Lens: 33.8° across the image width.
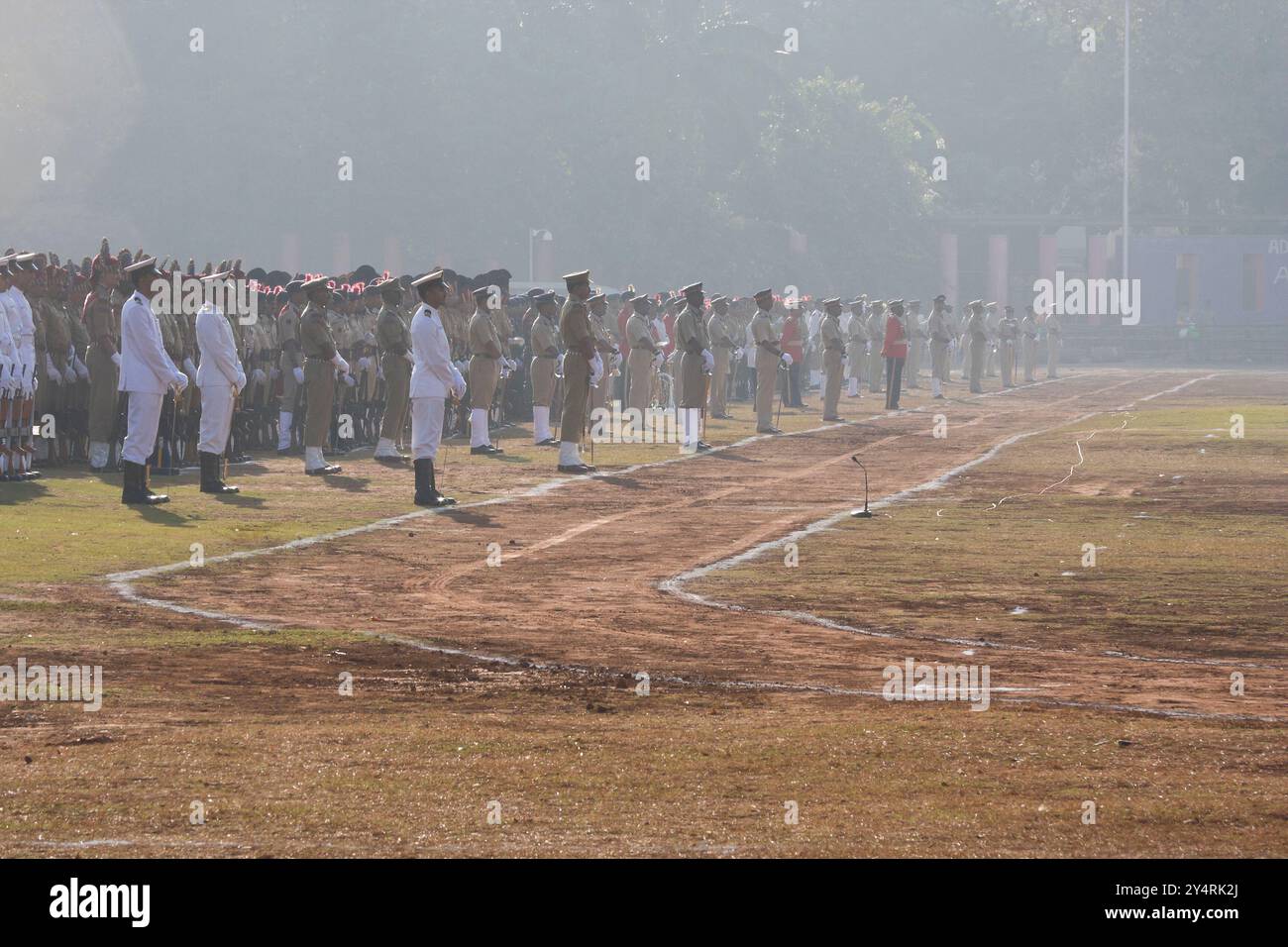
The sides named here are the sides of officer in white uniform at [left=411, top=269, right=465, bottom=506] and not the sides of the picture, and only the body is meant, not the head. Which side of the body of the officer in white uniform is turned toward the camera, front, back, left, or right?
right

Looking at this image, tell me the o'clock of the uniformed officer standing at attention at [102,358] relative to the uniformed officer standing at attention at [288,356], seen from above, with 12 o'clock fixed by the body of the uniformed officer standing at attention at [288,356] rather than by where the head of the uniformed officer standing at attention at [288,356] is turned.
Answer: the uniformed officer standing at attention at [102,358] is roughly at 4 o'clock from the uniformed officer standing at attention at [288,356].

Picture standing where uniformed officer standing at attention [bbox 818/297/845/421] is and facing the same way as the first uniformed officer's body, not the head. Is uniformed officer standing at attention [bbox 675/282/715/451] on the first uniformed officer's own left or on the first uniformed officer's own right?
on the first uniformed officer's own right

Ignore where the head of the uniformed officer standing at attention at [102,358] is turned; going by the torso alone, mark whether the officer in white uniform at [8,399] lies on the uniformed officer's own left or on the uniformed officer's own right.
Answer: on the uniformed officer's own right

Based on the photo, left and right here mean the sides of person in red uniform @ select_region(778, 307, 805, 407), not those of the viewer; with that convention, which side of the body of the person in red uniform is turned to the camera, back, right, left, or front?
right

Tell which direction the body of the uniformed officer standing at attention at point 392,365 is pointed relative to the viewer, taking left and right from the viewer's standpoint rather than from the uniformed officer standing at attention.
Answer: facing to the right of the viewer

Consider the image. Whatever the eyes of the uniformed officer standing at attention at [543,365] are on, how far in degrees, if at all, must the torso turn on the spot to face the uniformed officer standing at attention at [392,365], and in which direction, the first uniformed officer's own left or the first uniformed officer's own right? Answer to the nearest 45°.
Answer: approximately 135° to the first uniformed officer's own right
